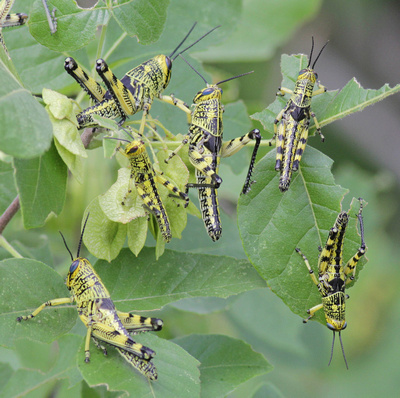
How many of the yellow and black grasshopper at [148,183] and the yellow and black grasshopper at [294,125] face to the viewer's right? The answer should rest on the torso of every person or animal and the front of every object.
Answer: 0

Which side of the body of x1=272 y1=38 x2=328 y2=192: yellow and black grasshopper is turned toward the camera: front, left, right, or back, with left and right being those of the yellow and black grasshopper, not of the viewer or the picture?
back

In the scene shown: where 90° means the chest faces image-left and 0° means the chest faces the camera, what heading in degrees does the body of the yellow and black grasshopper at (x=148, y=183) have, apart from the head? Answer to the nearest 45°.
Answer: approximately 135°

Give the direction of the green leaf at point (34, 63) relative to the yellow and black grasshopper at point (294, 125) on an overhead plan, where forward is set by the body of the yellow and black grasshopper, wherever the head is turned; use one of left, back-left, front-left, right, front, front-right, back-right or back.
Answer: left
